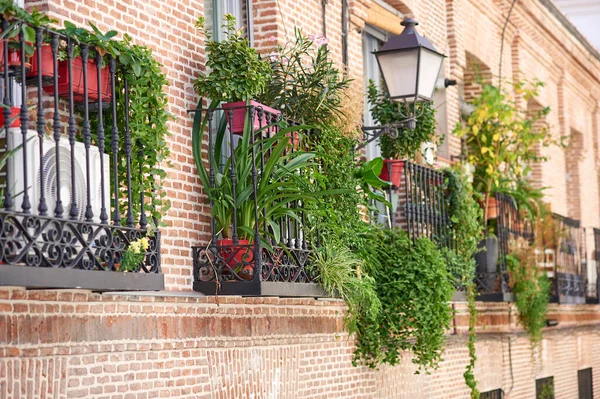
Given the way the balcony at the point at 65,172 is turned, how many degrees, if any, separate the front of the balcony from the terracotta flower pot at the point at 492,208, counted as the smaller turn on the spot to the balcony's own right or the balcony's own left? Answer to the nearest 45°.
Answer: approximately 90° to the balcony's own left

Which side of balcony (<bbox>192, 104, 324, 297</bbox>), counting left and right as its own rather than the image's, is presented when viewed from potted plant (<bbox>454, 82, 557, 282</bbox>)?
left

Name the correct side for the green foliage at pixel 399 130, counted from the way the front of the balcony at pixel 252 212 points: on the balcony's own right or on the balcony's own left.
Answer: on the balcony's own left

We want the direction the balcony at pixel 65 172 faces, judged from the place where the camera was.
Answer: facing the viewer and to the right of the viewer

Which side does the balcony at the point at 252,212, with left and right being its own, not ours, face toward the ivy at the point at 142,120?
right

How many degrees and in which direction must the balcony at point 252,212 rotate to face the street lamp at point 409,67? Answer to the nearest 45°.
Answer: approximately 90° to its left

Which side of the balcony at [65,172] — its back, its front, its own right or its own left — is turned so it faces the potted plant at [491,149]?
left

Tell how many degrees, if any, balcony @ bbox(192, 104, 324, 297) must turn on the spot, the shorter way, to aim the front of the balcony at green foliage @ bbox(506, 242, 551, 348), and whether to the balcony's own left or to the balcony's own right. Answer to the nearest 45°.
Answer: approximately 90° to the balcony's own left
